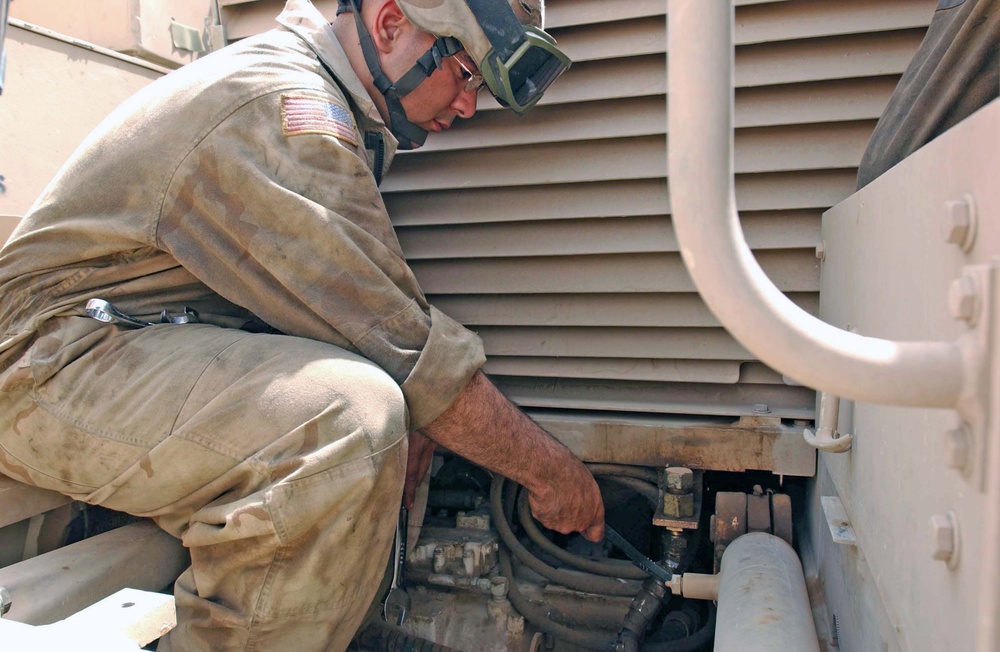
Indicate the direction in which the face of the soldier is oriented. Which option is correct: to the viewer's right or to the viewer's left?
to the viewer's right

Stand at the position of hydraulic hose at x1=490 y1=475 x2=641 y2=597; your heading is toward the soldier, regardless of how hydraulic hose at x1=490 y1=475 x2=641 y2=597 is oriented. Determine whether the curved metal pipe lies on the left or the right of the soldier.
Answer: left

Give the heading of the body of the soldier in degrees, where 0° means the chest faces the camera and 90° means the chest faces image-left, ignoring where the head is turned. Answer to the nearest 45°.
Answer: approximately 270°

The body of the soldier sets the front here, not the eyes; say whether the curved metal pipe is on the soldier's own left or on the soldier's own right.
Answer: on the soldier's own right
